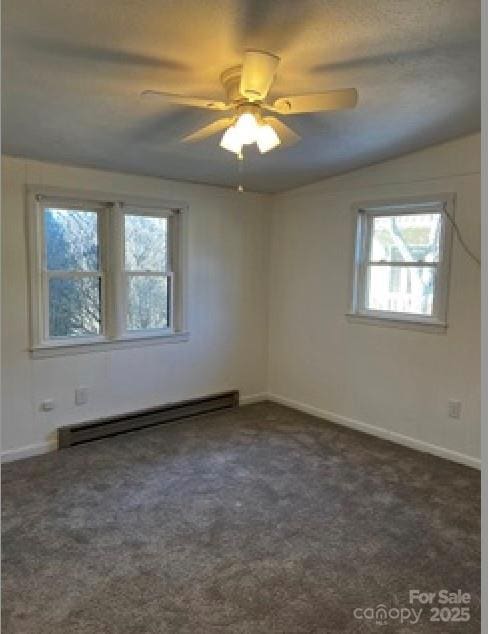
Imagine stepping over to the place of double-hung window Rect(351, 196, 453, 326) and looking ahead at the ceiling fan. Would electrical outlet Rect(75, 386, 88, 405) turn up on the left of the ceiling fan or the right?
right

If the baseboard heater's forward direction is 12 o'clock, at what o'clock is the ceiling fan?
The ceiling fan is roughly at 1 o'clock from the baseboard heater.

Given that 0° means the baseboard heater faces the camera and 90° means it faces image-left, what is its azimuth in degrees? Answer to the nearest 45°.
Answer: approximately 315°

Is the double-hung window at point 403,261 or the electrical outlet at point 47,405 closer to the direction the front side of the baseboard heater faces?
the double-hung window

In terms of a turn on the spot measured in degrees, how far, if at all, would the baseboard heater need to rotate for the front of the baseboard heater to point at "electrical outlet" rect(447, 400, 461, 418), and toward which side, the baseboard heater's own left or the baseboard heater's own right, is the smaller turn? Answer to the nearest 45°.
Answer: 0° — it already faces it

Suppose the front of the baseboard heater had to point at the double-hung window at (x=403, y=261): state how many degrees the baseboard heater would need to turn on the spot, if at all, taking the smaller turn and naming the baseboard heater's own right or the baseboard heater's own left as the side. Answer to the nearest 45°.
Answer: approximately 45° to the baseboard heater's own left

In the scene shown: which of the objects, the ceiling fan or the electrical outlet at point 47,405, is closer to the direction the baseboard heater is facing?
the ceiling fan
